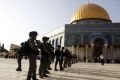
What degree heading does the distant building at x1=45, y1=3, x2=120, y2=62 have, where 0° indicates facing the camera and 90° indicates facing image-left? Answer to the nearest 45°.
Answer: approximately 0°

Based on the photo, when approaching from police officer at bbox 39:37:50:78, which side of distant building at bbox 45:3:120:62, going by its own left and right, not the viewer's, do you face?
front

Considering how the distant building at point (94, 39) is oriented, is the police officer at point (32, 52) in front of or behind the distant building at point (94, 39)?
in front
